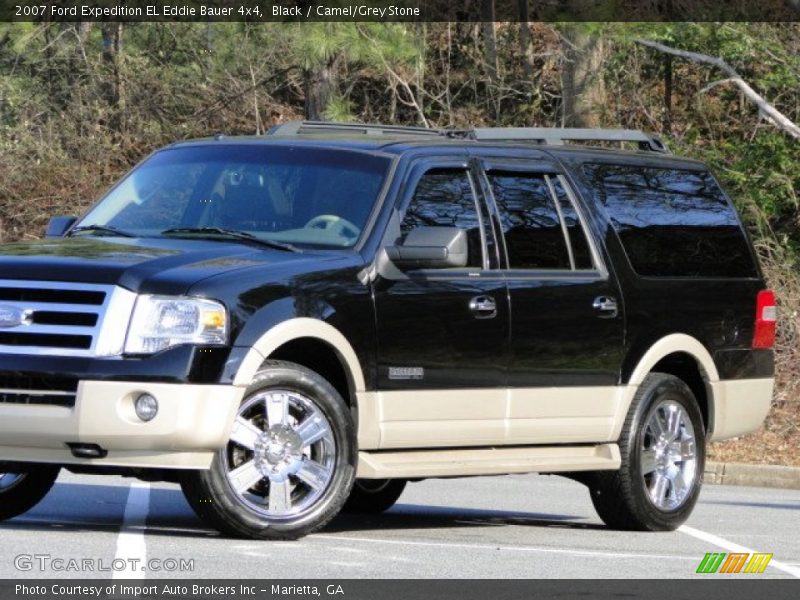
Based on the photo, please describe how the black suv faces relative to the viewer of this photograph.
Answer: facing the viewer and to the left of the viewer
